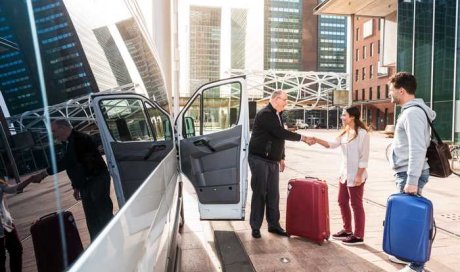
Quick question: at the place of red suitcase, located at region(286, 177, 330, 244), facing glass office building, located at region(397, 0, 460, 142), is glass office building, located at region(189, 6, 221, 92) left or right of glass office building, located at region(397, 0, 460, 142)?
left

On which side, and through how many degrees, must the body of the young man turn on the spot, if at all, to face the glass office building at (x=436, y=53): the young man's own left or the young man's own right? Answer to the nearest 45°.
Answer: approximately 90° to the young man's own right

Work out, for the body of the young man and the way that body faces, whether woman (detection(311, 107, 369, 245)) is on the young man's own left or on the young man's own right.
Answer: on the young man's own right

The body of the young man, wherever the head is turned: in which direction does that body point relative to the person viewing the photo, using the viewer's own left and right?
facing to the left of the viewer

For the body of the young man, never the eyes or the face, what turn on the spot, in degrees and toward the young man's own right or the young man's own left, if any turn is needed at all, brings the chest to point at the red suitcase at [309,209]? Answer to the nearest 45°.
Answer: approximately 45° to the young man's own right

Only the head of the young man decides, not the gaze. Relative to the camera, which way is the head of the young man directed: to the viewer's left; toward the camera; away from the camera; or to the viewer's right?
to the viewer's left
